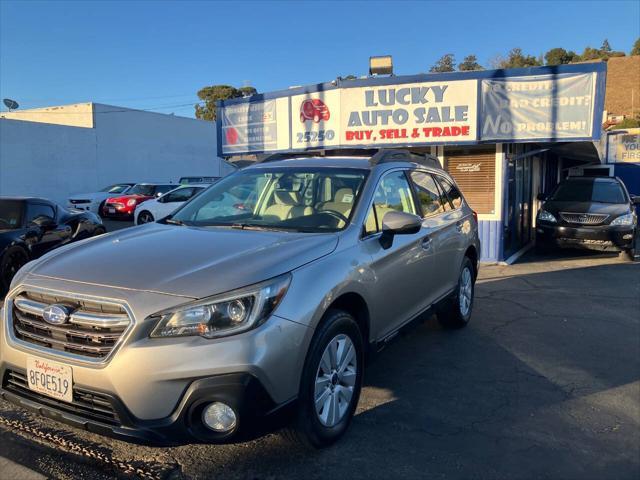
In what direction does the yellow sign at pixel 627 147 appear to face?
toward the camera

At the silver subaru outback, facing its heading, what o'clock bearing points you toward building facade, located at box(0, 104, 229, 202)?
The building facade is roughly at 4 o'clock from the silver subaru outback.

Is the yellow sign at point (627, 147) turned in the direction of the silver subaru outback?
yes

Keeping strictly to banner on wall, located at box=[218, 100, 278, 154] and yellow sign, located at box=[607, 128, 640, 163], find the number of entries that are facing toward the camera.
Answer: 2

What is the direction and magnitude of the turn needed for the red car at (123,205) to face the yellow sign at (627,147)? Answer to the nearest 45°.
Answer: approximately 135° to its left

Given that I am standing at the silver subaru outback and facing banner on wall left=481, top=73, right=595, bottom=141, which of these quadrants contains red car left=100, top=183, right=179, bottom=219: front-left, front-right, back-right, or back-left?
front-left

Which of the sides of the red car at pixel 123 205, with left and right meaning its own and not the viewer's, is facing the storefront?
left

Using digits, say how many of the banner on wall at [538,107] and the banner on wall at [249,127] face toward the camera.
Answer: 2

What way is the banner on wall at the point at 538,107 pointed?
toward the camera

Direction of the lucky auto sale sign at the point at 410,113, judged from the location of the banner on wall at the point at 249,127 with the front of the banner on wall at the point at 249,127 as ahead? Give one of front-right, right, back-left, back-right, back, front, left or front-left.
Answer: front-left

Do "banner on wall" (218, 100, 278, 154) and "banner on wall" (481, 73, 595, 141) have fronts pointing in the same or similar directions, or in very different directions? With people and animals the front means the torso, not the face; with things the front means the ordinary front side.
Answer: same or similar directions

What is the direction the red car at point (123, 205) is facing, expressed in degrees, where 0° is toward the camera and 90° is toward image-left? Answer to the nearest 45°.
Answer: approximately 45°

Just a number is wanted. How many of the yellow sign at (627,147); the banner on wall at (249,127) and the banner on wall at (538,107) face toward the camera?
3
